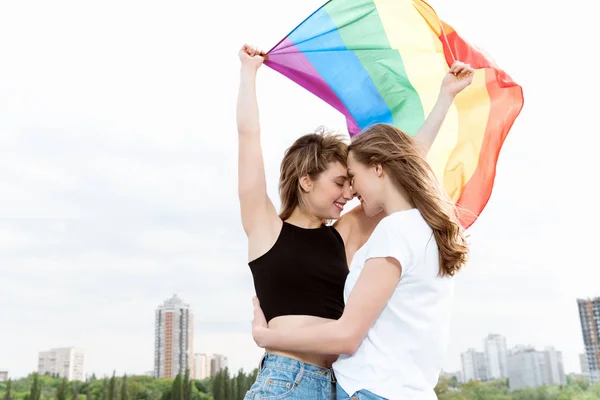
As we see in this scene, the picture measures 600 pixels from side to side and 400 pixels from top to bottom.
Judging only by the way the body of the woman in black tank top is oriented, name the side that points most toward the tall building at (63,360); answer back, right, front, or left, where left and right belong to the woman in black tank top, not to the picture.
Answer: back

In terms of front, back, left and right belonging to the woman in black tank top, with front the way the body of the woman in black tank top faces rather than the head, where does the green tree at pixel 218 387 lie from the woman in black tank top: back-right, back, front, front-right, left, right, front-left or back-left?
back-left

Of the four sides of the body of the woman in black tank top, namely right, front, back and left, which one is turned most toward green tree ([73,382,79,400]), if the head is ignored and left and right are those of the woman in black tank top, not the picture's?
back

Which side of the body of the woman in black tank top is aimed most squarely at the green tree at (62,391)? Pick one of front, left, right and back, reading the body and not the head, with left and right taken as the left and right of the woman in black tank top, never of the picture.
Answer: back

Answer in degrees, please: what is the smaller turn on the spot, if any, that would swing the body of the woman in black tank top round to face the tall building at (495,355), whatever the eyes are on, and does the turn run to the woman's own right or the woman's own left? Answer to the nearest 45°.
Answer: approximately 135° to the woman's own left

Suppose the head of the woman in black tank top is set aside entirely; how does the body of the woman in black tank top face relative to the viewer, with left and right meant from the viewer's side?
facing the viewer and to the right of the viewer

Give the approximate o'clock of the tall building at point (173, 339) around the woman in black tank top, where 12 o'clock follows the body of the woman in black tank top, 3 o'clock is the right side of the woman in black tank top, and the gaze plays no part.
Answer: The tall building is roughly at 7 o'clock from the woman in black tank top.

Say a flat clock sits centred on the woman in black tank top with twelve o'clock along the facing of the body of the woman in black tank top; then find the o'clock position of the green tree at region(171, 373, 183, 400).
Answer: The green tree is roughly at 7 o'clock from the woman in black tank top.

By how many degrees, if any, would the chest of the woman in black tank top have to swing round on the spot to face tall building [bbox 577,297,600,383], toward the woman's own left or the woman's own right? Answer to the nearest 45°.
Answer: approximately 135° to the woman's own left
